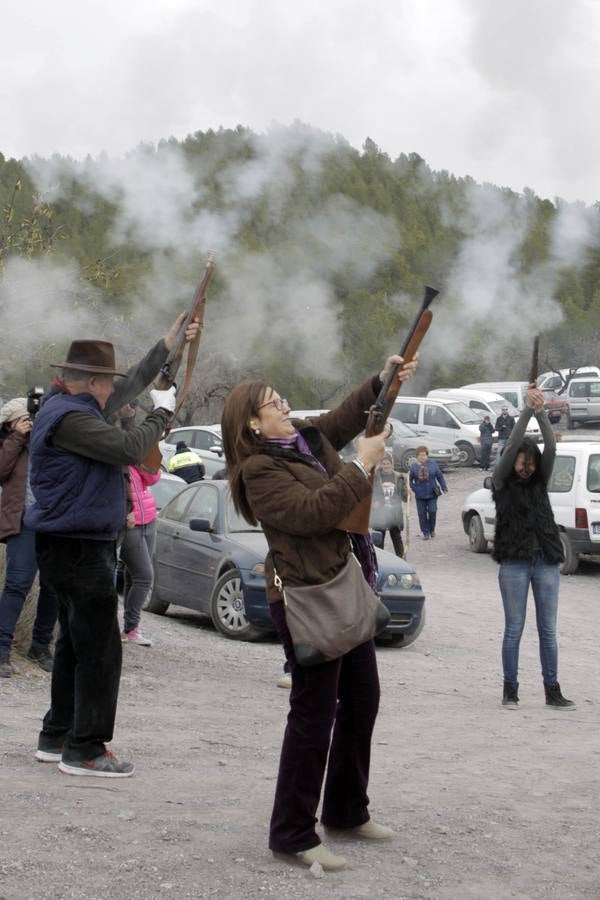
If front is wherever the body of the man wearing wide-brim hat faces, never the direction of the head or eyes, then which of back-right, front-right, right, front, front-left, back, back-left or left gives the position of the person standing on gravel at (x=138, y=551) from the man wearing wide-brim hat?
left

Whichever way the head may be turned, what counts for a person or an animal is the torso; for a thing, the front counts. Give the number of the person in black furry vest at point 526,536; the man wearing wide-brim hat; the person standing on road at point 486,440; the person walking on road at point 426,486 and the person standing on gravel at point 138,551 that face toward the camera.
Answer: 3

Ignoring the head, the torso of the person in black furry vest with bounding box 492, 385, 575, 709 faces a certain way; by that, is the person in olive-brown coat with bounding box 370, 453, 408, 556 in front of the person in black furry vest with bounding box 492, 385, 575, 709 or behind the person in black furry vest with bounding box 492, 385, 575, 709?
behind

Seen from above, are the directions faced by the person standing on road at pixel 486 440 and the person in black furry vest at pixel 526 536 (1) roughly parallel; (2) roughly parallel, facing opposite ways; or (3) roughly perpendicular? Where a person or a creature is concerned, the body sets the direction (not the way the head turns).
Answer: roughly parallel

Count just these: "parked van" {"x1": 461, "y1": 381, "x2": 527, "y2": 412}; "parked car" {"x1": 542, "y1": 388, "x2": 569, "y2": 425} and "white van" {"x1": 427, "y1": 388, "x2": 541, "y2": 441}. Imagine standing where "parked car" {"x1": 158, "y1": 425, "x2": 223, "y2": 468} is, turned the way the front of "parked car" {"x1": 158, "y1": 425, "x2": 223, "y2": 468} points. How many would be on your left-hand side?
3

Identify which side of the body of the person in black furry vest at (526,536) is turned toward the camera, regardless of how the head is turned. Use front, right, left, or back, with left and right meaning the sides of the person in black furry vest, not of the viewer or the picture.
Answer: front

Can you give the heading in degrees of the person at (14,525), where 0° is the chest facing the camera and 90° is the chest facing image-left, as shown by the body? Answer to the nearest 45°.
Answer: approximately 315°

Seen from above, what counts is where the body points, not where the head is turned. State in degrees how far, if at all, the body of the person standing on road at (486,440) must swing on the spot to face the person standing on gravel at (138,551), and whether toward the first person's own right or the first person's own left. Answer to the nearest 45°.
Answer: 0° — they already face them

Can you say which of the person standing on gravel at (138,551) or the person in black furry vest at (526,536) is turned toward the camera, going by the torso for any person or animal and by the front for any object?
the person in black furry vest

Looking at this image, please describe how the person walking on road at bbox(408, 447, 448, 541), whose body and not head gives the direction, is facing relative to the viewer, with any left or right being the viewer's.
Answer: facing the viewer

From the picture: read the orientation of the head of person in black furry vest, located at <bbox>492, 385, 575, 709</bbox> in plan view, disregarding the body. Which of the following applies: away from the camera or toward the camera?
toward the camera

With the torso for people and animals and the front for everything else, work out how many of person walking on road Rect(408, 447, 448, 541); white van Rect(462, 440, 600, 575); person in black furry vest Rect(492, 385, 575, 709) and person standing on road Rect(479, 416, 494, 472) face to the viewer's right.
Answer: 0

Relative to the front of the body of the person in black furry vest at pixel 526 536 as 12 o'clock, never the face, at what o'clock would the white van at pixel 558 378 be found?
The white van is roughly at 6 o'clock from the person in black furry vest.
